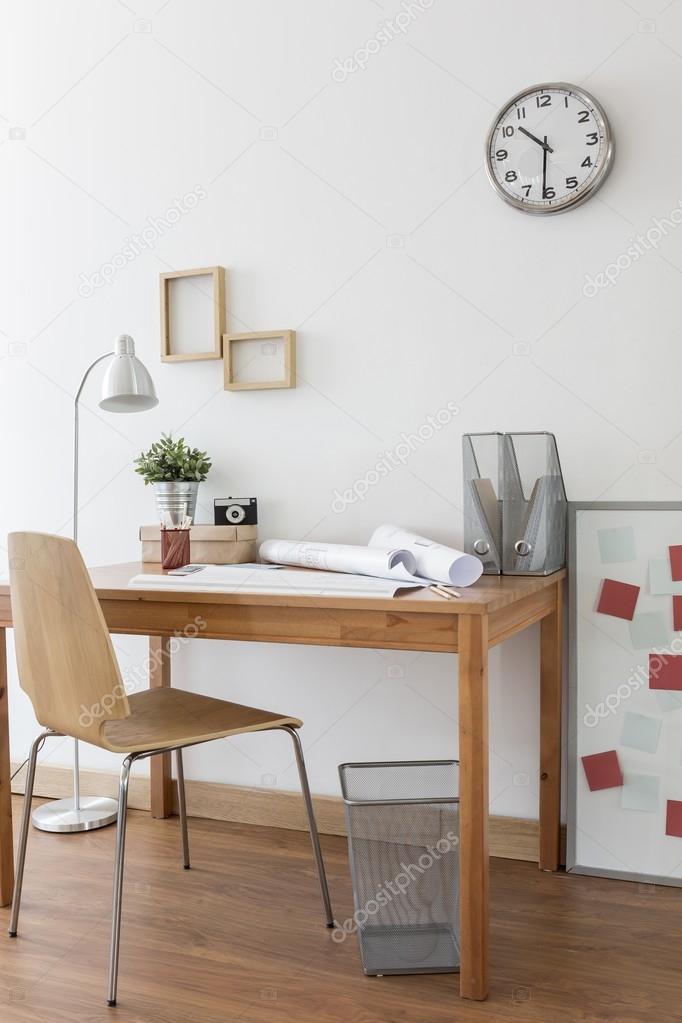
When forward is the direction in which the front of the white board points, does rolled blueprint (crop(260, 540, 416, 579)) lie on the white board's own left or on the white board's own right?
on the white board's own right

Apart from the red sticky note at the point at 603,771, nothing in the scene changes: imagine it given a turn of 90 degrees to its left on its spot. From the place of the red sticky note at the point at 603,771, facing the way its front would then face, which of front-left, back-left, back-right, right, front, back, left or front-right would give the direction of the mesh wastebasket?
back-right

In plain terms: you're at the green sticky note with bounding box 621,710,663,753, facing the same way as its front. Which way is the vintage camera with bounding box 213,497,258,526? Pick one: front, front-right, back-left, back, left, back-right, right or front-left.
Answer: right

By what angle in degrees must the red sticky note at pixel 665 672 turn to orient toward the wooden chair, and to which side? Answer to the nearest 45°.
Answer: approximately 45° to its right

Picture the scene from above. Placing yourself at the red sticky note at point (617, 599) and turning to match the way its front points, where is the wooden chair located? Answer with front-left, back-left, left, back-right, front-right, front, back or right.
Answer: front-right
